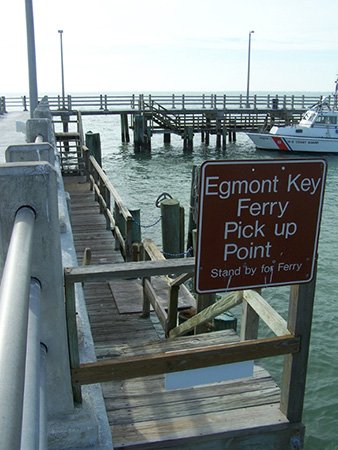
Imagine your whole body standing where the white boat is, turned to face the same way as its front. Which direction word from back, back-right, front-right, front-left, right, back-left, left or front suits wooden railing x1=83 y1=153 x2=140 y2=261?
left

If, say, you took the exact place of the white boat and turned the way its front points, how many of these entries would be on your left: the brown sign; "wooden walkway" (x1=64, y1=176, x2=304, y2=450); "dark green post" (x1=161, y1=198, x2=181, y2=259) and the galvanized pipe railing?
4

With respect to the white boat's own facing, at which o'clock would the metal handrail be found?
The metal handrail is roughly at 9 o'clock from the white boat.

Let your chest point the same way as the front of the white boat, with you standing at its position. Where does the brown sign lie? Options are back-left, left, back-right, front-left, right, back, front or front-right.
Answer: left

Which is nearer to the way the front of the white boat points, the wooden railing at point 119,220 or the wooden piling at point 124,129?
the wooden piling

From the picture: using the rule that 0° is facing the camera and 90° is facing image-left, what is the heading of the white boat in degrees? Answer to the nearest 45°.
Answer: approximately 90°

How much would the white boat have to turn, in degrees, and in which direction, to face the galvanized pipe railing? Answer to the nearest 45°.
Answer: approximately 90° to its left

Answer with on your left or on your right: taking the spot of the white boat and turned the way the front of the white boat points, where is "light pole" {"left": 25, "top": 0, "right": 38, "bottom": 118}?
on your left

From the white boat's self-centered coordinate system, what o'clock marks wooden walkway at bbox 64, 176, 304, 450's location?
The wooden walkway is roughly at 9 o'clock from the white boat.
